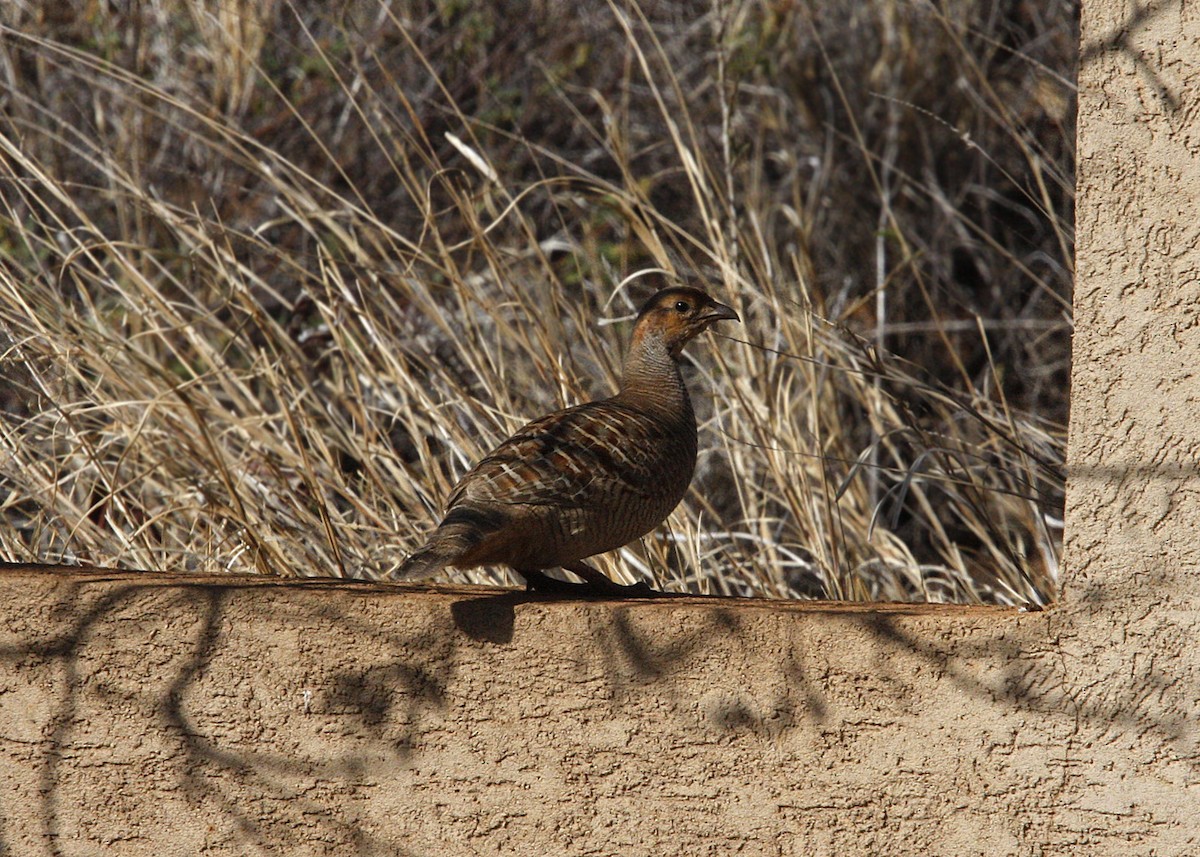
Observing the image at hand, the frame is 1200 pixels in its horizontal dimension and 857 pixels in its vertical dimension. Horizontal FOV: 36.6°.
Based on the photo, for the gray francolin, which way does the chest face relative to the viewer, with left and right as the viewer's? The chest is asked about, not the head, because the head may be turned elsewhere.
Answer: facing to the right of the viewer
